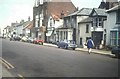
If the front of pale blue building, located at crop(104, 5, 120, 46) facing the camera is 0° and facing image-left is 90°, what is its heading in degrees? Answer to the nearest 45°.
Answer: approximately 45°
